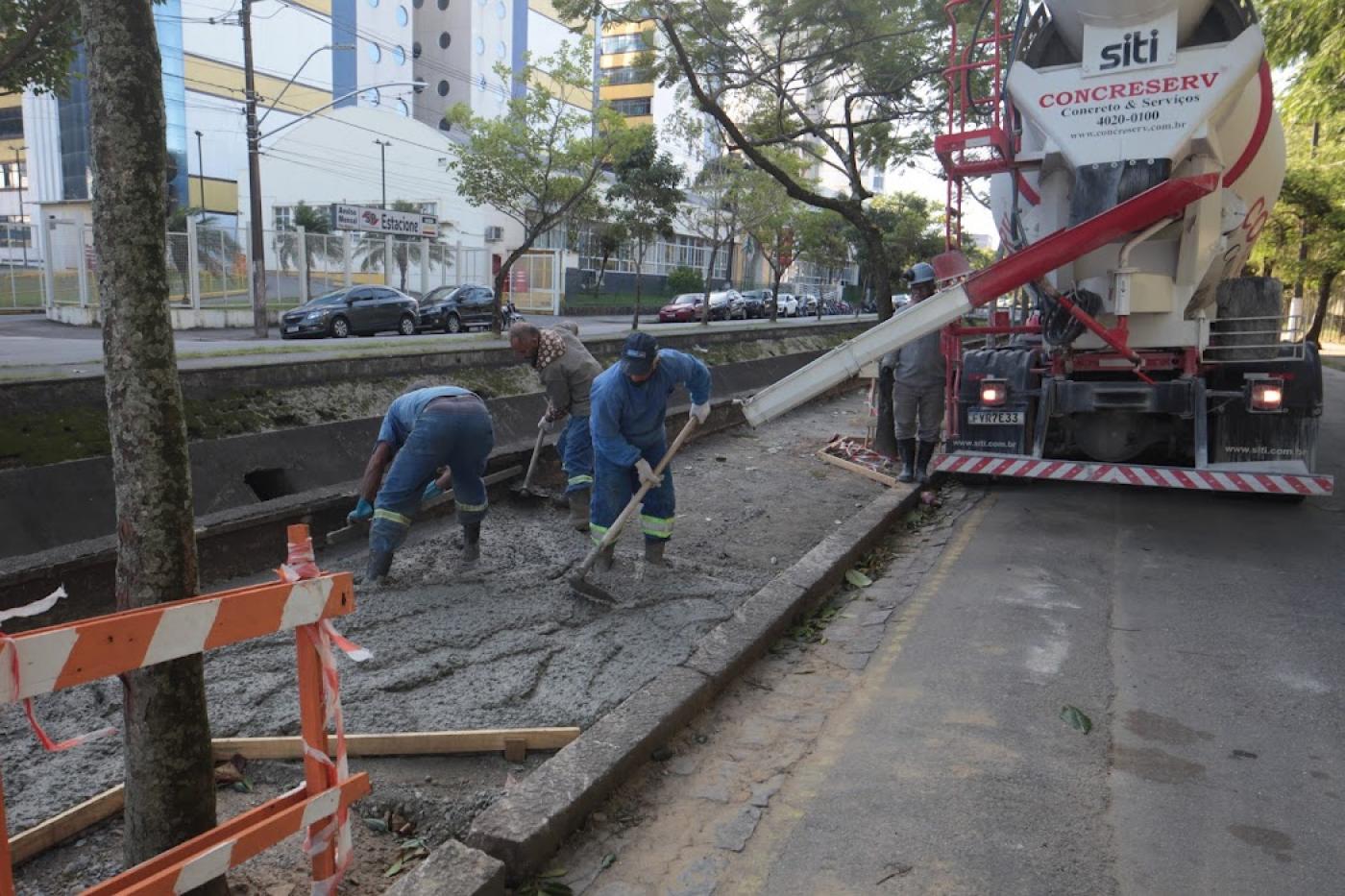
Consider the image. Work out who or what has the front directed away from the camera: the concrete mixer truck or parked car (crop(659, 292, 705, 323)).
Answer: the concrete mixer truck

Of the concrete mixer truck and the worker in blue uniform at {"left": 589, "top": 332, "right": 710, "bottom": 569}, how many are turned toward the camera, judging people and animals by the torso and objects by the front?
1

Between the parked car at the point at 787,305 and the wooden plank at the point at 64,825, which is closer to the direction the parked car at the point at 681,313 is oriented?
the wooden plank

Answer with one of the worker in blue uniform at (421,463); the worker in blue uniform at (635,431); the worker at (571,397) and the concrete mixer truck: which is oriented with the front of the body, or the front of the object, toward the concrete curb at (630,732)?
the worker in blue uniform at (635,431)

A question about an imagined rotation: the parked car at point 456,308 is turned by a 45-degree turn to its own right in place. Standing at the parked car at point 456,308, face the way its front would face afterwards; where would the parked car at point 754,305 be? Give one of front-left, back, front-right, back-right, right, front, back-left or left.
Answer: back-right

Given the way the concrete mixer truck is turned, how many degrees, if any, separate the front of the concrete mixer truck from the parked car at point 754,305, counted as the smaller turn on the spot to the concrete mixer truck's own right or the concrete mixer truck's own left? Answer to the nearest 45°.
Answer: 0° — it already faces it

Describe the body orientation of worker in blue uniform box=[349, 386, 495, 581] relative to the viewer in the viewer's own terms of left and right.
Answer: facing away from the viewer and to the left of the viewer

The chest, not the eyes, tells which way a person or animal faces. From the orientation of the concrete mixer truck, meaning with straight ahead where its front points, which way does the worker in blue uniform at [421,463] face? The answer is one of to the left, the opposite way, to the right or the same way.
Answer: to the left

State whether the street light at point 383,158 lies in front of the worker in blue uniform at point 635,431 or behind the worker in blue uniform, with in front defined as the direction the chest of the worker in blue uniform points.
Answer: behind

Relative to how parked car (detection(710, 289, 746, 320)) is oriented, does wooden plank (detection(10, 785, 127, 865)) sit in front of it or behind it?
in front

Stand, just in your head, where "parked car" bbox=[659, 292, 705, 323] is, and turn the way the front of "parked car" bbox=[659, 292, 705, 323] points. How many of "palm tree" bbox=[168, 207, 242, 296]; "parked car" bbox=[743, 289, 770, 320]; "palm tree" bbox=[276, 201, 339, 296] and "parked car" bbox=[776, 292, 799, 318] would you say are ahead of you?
2

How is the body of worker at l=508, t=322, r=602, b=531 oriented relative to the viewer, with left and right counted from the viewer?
facing to the left of the viewer

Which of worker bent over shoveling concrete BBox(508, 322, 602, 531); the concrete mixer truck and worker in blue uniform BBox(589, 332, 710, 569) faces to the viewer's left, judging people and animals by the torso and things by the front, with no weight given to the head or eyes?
the worker bent over shoveling concrete

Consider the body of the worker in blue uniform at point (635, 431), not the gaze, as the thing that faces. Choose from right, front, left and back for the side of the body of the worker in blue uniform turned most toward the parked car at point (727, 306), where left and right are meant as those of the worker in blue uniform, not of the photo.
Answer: back
